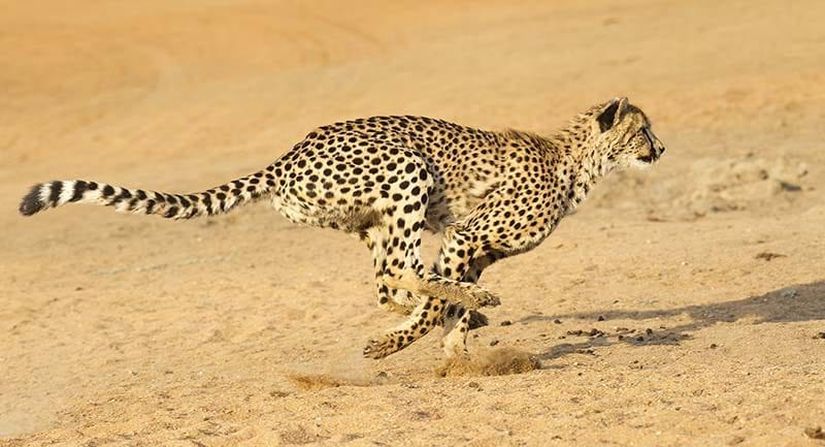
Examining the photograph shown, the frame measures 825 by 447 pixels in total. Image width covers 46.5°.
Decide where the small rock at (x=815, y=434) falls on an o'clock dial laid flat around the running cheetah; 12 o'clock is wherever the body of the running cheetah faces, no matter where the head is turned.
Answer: The small rock is roughly at 2 o'clock from the running cheetah.

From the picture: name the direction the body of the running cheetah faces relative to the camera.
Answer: to the viewer's right

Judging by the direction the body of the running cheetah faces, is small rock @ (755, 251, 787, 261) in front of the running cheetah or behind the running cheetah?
in front

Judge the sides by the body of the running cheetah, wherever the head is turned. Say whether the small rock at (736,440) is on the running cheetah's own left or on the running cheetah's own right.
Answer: on the running cheetah's own right
